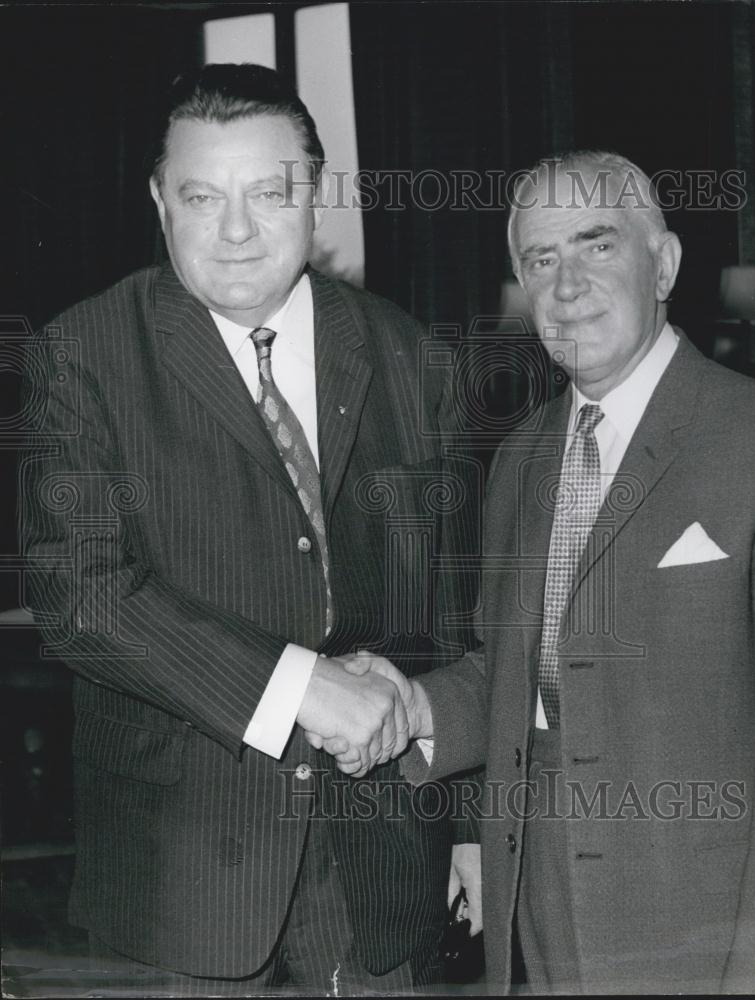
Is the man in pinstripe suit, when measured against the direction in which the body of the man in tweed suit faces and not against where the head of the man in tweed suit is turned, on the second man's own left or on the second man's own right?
on the second man's own right

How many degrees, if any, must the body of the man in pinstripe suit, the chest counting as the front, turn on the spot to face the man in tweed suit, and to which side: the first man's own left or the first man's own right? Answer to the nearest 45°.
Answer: approximately 45° to the first man's own left

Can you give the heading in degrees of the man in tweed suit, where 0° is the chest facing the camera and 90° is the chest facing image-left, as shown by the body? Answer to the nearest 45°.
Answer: approximately 45°

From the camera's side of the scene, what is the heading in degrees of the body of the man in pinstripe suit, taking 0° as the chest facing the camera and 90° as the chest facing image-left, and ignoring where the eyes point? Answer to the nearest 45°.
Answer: approximately 315°
